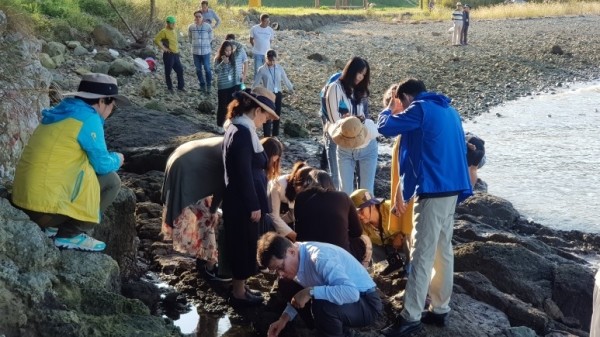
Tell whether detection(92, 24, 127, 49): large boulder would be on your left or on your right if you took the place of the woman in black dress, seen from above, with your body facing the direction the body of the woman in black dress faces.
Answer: on your left

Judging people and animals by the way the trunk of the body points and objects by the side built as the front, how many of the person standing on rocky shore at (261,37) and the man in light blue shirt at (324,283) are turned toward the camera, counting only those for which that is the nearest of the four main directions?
1

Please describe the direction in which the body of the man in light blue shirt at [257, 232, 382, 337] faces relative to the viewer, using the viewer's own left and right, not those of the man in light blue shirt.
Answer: facing to the left of the viewer

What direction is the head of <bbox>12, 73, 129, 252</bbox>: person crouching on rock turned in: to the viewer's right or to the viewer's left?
to the viewer's right

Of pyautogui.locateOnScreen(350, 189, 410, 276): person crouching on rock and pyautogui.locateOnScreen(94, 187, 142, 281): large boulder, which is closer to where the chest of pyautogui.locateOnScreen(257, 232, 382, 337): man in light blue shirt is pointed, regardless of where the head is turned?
the large boulder

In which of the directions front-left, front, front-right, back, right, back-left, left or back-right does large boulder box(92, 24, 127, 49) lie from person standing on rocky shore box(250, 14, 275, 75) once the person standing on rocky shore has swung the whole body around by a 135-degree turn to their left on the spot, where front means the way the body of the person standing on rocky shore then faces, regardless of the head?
left

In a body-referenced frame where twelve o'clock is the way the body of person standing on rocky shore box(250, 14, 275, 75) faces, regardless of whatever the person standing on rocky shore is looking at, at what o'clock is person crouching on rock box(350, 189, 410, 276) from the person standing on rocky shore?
The person crouching on rock is roughly at 12 o'clock from the person standing on rocky shore.

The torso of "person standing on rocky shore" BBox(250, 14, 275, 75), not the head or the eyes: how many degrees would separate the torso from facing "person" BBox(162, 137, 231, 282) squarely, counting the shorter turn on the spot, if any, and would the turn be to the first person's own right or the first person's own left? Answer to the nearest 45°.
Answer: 0° — they already face them
